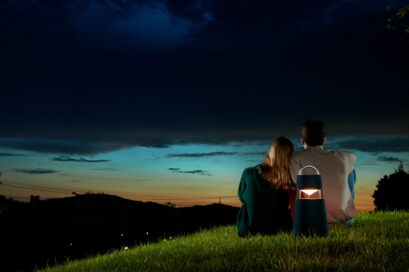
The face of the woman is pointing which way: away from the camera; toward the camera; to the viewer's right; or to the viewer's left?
away from the camera

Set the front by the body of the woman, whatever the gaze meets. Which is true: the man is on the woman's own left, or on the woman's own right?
on the woman's own right

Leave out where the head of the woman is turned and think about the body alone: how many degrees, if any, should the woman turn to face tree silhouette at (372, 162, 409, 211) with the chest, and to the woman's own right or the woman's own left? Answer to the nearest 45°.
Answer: approximately 45° to the woman's own right

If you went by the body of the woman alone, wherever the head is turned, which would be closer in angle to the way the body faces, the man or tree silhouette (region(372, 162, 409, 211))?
the tree silhouette

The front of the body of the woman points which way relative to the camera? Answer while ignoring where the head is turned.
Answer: away from the camera

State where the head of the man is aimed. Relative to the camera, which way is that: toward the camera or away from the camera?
away from the camera
